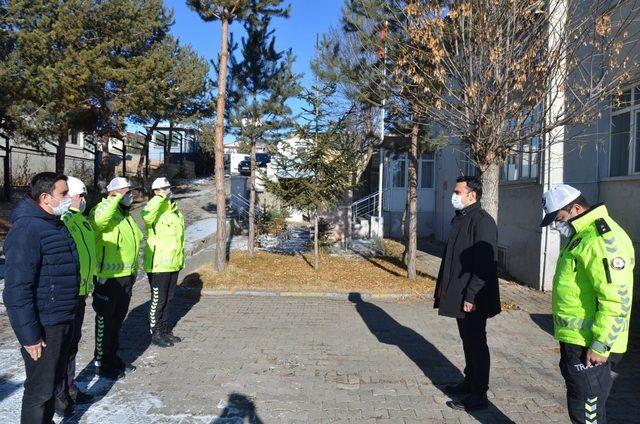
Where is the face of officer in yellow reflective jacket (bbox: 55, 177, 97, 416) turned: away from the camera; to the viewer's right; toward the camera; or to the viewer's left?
to the viewer's right

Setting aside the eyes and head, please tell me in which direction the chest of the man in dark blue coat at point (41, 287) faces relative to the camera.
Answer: to the viewer's right

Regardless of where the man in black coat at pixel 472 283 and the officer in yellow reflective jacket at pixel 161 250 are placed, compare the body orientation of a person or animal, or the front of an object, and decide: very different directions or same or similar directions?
very different directions

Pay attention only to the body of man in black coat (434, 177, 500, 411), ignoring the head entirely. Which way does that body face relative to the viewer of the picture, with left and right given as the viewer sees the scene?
facing to the left of the viewer

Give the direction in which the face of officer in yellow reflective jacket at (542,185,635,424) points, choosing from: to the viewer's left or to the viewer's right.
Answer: to the viewer's left

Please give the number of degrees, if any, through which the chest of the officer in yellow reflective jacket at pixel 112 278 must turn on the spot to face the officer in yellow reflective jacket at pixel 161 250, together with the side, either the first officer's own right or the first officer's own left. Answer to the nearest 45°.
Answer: approximately 90° to the first officer's own left

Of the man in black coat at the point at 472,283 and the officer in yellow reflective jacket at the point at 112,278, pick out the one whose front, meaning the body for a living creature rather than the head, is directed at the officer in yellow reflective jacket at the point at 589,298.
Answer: the officer in yellow reflective jacket at the point at 112,278

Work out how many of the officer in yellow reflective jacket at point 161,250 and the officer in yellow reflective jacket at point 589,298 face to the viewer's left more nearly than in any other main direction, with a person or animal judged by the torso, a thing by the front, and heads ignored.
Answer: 1

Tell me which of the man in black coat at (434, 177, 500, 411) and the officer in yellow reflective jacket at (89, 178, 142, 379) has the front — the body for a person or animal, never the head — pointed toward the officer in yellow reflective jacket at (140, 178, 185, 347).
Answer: the man in black coat

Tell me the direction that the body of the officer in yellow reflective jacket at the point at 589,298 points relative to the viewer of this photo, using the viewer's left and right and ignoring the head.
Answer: facing to the left of the viewer

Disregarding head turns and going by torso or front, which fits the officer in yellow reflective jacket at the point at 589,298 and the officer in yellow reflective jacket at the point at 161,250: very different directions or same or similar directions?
very different directions

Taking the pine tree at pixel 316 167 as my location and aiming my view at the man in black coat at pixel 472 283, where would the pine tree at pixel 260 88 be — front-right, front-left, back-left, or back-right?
back-right

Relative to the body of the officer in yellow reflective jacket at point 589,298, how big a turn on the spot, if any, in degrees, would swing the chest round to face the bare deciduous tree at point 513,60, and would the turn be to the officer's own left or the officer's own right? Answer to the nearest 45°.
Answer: approximately 90° to the officer's own right
